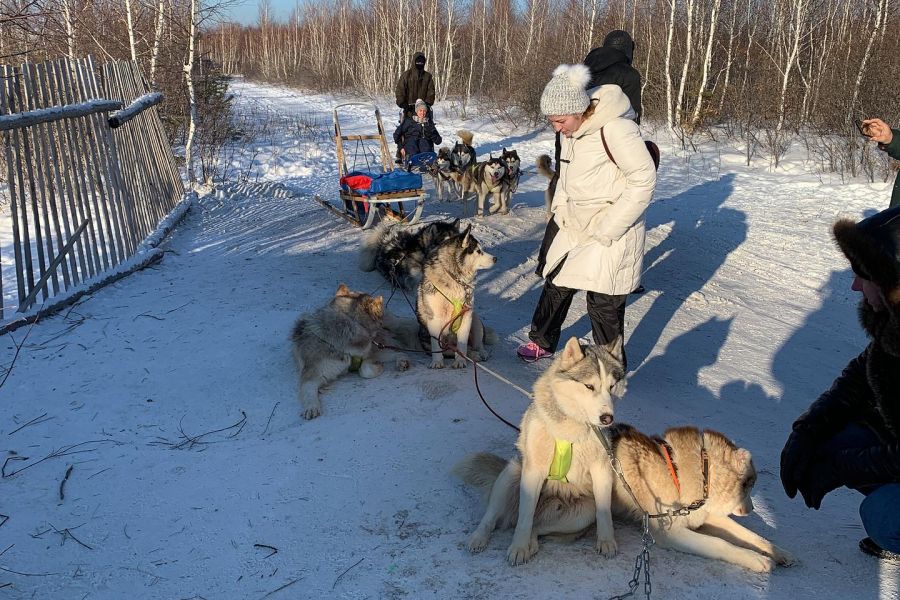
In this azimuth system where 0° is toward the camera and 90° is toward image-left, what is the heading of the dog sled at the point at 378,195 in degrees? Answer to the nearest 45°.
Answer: approximately 315°

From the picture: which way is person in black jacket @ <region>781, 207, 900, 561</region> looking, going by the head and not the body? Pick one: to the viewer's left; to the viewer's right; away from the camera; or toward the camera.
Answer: to the viewer's left

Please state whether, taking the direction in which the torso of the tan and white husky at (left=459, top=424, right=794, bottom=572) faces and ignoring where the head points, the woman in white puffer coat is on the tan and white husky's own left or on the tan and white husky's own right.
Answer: on the tan and white husky's own left

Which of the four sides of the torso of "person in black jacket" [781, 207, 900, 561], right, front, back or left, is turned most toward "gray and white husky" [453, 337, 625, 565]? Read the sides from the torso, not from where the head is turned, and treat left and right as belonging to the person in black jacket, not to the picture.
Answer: front

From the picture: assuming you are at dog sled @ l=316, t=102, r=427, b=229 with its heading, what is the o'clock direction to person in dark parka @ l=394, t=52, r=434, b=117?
The person in dark parka is roughly at 8 o'clock from the dog sled.

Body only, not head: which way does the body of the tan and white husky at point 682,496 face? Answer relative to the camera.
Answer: to the viewer's right

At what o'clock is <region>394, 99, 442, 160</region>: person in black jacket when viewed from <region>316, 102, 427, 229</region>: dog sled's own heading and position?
The person in black jacket is roughly at 8 o'clock from the dog sled.

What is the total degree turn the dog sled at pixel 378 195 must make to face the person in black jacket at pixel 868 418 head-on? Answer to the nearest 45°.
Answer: approximately 45° to its right

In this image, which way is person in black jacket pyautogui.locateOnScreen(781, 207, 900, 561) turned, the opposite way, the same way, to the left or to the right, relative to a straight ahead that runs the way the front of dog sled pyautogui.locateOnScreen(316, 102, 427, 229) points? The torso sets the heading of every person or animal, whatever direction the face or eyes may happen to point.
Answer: the opposite way

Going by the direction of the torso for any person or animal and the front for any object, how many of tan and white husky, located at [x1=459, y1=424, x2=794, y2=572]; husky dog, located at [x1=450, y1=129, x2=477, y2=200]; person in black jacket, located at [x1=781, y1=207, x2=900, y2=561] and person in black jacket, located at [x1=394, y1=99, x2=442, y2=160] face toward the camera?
2

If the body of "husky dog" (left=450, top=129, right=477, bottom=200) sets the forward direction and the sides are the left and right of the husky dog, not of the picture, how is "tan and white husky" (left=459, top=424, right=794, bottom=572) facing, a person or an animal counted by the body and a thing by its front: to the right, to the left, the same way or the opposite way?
to the left

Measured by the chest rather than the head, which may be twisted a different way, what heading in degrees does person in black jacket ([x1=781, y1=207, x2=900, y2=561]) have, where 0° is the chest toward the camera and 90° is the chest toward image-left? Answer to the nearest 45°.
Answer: approximately 90°

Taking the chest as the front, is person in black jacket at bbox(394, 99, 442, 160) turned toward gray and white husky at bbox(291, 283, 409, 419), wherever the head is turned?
yes

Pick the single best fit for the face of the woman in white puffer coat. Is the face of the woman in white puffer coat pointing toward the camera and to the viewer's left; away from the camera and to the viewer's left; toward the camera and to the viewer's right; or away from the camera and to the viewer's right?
toward the camera and to the viewer's left
